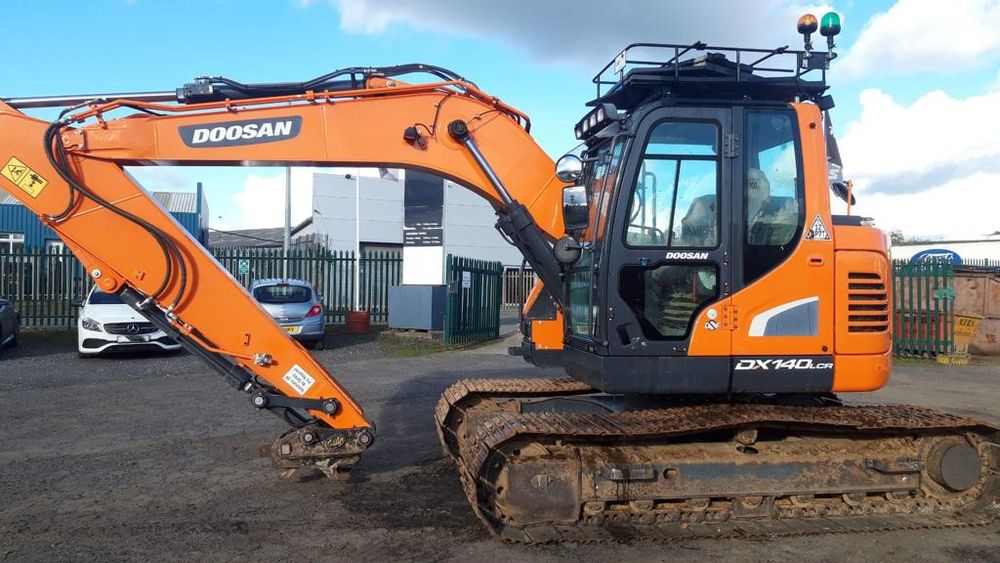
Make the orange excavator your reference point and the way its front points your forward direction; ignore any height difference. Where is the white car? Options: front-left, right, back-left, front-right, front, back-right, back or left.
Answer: front-right

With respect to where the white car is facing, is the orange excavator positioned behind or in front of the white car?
in front

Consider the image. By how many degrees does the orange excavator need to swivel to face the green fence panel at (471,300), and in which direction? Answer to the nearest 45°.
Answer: approximately 90° to its right

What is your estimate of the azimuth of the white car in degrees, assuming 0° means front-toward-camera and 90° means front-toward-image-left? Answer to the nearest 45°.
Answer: approximately 0°

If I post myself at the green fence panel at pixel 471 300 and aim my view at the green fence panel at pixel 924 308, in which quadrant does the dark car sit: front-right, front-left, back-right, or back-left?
back-right

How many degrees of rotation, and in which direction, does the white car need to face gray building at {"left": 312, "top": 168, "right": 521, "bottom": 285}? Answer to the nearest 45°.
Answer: approximately 135° to its left

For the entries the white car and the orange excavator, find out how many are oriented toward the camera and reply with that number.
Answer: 1

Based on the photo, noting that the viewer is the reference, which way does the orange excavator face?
facing to the left of the viewer

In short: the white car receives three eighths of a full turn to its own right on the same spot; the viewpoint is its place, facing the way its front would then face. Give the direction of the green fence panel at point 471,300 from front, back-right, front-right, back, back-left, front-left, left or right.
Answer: back-right

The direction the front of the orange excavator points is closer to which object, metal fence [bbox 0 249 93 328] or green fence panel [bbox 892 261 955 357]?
the metal fence

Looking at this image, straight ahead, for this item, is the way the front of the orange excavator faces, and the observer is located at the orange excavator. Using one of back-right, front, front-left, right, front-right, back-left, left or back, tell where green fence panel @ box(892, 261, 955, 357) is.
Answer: back-right

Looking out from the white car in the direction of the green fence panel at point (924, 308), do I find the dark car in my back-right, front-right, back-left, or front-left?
back-left

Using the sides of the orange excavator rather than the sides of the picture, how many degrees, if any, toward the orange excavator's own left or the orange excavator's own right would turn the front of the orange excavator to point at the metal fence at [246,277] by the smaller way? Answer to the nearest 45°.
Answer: approximately 45° to the orange excavator's own right

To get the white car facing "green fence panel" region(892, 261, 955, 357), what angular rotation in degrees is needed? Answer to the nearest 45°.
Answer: approximately 90° to its left
